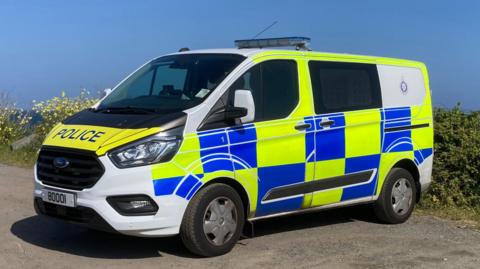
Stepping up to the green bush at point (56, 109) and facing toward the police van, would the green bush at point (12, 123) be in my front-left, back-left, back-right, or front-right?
back-right

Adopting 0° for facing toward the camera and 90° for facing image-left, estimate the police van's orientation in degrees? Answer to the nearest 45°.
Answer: approximately 45°

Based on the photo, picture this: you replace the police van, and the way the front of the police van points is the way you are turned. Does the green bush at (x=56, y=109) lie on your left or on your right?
on your right

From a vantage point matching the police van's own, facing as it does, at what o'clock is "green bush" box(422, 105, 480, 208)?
The green bush is roughly at 6 o'clock from the police van.

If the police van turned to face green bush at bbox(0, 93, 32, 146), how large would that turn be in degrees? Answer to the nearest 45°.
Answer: approximately 90° to its right
